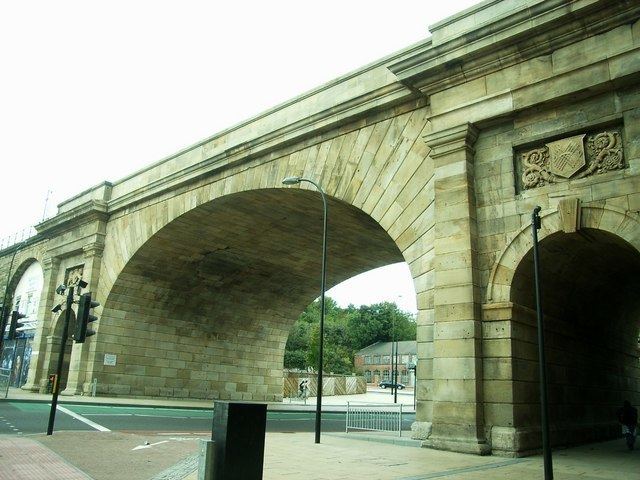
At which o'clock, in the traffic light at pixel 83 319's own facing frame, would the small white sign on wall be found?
The small white sign on wall is roughly at 9 o'clock from the traffic light.

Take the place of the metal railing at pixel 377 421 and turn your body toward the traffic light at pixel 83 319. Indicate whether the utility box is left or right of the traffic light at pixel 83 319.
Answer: left

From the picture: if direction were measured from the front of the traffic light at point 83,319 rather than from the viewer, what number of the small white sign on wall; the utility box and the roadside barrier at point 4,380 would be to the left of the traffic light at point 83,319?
2
